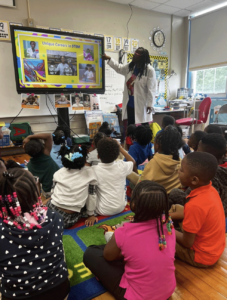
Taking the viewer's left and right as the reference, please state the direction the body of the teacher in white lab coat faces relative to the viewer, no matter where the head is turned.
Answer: facing the viewer and to the left of the viewer

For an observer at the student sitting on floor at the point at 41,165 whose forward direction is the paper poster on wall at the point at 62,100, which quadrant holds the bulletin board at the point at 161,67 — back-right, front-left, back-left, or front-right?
front-right

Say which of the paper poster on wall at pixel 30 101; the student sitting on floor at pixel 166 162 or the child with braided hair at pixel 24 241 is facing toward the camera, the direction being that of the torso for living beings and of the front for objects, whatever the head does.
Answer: the paper poster on wall

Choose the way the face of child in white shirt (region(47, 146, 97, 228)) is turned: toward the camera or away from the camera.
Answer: away from the camera

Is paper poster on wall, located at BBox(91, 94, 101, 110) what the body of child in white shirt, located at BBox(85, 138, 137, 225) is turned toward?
yes

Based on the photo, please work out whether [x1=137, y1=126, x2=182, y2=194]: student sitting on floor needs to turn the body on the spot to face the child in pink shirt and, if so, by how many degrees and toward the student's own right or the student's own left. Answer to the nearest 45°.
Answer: approximately 135° to the student's own left

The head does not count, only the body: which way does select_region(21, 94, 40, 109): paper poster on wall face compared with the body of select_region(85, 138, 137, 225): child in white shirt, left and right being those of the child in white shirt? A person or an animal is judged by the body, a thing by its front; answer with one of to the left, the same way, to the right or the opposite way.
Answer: the opposite way

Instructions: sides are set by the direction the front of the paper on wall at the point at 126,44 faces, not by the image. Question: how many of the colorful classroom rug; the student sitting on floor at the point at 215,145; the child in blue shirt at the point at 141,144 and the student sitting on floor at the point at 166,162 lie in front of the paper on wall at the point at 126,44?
4

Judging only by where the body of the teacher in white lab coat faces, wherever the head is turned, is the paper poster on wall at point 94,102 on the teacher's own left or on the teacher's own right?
on the teacher's own right

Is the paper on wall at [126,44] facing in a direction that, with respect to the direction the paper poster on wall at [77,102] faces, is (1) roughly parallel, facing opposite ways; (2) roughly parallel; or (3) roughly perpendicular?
roughly parallel

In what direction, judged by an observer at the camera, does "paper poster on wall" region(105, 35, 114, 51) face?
facing the viewer

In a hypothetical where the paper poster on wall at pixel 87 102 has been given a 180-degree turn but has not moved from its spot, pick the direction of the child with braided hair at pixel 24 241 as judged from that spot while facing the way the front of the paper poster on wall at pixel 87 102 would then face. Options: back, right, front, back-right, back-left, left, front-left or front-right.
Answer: back

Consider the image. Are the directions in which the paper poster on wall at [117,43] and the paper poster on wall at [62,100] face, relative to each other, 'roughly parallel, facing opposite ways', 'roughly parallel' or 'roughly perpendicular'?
roughly parallel

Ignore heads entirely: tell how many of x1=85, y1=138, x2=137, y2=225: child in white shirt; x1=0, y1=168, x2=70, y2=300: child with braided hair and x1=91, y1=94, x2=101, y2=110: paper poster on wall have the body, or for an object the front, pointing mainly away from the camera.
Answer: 2

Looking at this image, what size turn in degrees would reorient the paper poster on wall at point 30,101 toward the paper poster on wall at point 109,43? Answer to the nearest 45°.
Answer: approximately 135° to its left

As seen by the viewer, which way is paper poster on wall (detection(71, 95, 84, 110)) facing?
toward the camera

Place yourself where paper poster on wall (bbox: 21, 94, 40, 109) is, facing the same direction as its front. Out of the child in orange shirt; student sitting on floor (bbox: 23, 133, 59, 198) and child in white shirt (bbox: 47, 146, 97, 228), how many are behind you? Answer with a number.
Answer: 0
